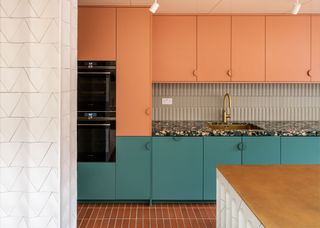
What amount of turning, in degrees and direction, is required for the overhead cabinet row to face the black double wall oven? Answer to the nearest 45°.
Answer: approximately 45° to its right

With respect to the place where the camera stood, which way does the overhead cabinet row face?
facing the viewer

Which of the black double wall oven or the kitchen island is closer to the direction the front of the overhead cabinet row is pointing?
the kitchen island

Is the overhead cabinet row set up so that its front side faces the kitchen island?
yes

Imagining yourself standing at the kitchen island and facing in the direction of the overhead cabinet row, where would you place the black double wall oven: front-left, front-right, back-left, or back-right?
front-left
